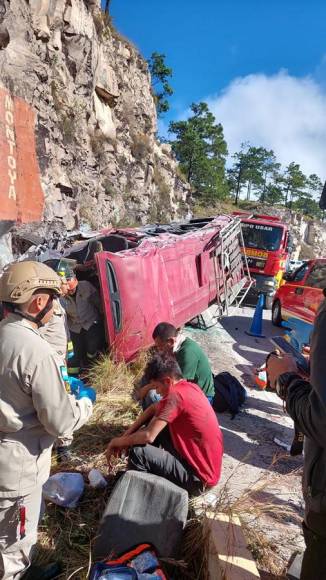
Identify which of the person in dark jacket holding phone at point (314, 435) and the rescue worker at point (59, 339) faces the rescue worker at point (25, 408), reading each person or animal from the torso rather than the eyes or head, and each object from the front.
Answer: the person in dark jacket holding phone at point (314, 435)

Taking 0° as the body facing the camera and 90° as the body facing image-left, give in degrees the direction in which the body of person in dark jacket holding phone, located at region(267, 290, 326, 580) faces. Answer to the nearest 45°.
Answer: approximately 90°

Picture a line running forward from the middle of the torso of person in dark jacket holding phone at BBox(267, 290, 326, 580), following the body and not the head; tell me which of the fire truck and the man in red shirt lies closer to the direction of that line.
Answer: the man in red shirt

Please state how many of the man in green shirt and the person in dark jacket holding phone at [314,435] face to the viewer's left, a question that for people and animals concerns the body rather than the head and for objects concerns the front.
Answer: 2

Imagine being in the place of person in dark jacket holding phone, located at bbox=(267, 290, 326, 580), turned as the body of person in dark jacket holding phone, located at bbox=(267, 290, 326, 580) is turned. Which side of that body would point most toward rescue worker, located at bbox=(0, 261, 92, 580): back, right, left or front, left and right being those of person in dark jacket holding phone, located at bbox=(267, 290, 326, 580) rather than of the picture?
front

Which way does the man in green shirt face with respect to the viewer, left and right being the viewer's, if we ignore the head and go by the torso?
facing to the left of the viewer

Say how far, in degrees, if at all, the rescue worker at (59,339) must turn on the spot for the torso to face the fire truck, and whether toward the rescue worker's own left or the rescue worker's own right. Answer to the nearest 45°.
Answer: approximately 45° to the rescue worker's own left

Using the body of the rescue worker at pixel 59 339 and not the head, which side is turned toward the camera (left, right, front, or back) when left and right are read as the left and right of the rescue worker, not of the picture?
right

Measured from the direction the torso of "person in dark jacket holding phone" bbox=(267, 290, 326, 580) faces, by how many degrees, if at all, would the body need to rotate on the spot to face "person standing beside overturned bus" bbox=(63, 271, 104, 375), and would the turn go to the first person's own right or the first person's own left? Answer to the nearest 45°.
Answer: approximately 45° to the first person's own right
